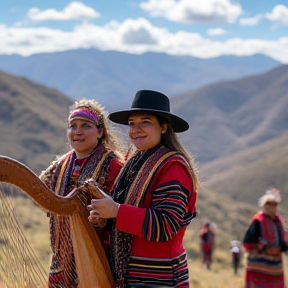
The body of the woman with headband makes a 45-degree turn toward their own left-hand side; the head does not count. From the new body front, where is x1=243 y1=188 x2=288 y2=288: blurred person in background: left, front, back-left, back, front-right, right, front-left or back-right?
back-left

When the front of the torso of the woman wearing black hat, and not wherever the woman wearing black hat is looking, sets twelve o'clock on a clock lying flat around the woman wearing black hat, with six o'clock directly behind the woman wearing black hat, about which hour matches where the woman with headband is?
The woman with headband is roughly at 3 o'clock from the woman wearing black hat.

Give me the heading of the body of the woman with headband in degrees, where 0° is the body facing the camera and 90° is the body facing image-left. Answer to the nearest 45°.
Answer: approximately 45°

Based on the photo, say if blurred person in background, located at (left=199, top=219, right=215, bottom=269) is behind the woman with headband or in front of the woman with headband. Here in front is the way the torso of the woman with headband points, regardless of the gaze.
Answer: behind

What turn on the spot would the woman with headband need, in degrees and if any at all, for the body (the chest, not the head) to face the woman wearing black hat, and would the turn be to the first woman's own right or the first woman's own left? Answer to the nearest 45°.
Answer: approximately 90° to the first woman's own left

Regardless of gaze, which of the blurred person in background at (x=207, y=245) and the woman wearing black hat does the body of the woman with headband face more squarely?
the woman wearing black hat

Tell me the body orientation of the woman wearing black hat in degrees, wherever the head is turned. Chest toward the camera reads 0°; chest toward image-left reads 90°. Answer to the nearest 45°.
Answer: approximately 45°

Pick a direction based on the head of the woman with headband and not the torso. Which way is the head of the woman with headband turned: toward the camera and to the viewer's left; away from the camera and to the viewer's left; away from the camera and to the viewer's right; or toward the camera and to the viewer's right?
toward the camera and to the viewer's left

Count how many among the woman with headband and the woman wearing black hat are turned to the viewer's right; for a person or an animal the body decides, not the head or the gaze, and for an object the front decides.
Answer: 0
